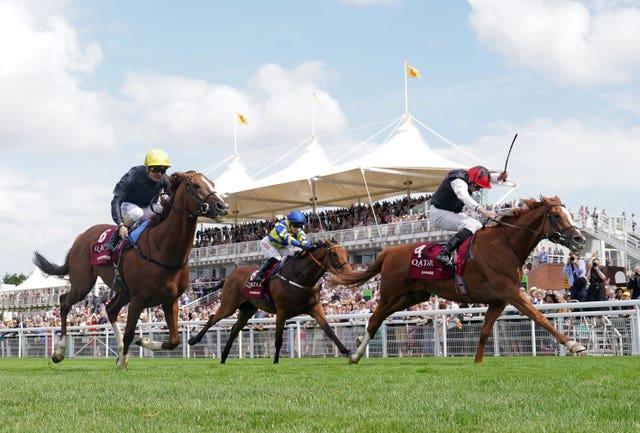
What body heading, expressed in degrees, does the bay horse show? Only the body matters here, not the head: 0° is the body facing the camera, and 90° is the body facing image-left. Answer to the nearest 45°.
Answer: approximately 315°

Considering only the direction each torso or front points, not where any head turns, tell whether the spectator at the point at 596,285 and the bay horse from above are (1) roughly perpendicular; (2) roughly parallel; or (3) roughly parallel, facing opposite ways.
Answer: roughly perpendicular

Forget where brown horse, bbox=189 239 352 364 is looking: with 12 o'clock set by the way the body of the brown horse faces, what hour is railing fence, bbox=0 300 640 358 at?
The railing fence is roughly at 9 o'clock from the brown horse.

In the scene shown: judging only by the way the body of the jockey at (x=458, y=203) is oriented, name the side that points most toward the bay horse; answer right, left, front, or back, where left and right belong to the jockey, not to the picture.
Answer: back

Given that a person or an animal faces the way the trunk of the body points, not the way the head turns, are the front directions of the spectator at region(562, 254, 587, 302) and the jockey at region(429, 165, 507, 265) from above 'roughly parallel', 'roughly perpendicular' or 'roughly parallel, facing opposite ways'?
roughly perpendicular

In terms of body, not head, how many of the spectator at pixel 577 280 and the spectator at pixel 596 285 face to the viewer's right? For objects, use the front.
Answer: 0

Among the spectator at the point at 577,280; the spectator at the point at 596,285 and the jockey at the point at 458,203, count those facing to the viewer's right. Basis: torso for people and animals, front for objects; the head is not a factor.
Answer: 1

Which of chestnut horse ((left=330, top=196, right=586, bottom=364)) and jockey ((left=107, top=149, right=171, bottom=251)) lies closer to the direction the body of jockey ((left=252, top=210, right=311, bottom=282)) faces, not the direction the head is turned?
the chestnut horse

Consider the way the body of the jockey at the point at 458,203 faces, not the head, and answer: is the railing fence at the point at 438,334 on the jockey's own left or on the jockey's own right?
on the jockey's own left

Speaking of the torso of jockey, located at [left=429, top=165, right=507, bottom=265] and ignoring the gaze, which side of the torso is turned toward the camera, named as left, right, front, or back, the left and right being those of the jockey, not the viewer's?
right
